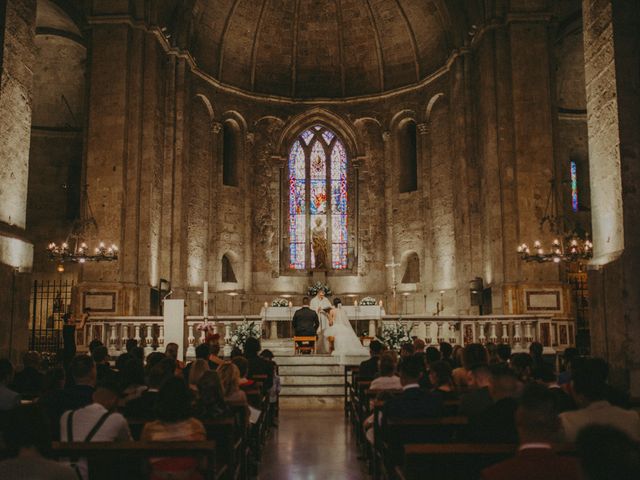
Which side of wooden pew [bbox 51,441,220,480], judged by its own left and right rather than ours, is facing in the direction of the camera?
back

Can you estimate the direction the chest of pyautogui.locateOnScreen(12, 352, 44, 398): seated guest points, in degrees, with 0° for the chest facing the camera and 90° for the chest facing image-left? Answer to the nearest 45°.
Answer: approximately 180°

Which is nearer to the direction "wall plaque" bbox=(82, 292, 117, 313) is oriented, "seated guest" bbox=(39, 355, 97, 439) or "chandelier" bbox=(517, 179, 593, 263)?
the seated guest

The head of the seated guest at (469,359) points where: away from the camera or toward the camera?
away from the camera

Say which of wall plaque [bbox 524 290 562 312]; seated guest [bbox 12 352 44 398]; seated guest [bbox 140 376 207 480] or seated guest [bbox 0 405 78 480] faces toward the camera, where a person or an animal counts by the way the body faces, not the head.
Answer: the wall plaque

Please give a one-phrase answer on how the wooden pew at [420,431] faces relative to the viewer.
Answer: facing away from the viewer

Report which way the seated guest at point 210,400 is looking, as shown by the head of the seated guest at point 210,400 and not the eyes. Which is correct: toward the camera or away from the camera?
away from the camera

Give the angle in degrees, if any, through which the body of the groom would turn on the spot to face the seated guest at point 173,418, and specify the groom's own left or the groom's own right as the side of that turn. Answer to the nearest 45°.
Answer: approximately 180°

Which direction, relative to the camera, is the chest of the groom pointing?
away from the camera

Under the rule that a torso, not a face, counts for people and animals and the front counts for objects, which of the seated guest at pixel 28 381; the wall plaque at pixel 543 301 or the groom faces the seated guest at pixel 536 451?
the wall plaque

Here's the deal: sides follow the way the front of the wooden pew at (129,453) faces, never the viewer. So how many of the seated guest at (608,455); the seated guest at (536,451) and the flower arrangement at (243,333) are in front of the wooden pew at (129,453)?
1

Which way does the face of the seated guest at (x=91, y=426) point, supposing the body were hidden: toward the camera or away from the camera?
away from the camera

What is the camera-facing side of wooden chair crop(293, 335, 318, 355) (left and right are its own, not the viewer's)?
back

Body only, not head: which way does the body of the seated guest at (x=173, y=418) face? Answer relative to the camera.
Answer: away from the camera

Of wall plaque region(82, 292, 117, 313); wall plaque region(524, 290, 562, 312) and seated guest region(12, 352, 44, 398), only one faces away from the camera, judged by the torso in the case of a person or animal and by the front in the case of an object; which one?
the seated guest

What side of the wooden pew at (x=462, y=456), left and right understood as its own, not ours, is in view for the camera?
back

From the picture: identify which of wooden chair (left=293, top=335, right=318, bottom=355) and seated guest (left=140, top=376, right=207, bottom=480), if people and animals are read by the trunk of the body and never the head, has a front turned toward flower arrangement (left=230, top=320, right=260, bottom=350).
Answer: the seated guest

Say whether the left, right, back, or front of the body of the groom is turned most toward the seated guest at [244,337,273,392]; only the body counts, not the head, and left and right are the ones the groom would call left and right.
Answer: back
